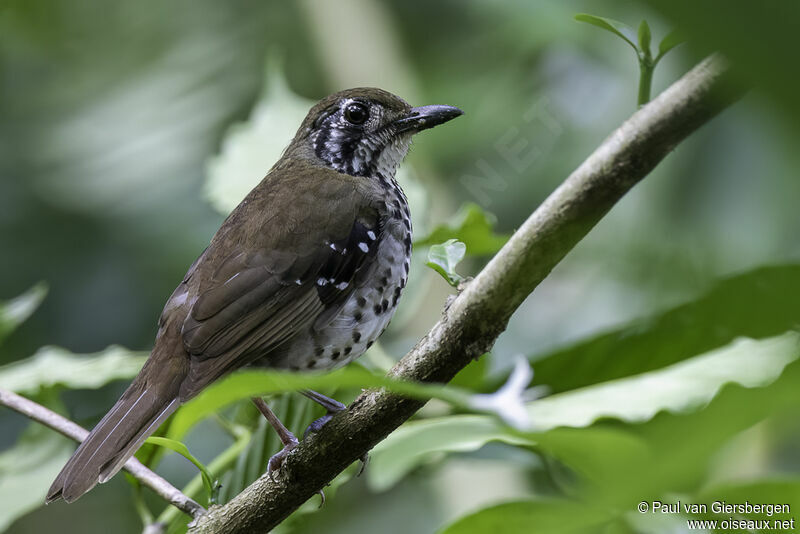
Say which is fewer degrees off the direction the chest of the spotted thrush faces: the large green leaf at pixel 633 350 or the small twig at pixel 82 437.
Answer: the large green leaf

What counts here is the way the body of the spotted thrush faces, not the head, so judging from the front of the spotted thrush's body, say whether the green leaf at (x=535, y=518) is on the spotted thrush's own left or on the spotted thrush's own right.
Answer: on the spotted thrush's own right

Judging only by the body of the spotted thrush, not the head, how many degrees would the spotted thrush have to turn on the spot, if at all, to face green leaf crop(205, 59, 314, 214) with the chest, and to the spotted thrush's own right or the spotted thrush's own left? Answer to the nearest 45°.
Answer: approximately 90° to the spotted thrush's own left

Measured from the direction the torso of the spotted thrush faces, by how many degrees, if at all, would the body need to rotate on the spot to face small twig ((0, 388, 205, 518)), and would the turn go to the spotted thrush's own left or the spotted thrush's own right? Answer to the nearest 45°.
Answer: approximately 135° to the spotted thrush's own right

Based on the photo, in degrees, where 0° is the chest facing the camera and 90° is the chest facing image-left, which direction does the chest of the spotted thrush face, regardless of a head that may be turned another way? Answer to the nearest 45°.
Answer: approximately 270°

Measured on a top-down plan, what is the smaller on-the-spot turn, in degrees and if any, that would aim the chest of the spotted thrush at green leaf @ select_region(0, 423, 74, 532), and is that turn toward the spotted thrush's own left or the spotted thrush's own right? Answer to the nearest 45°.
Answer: approximately 180°

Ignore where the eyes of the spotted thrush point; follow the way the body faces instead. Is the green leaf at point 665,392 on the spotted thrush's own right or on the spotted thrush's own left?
on the spotted thrush's own right
